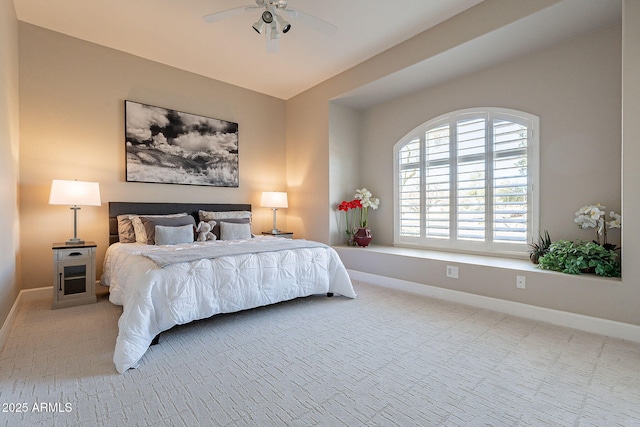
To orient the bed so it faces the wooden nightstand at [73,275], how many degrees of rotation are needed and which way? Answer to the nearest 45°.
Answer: approximately 180°

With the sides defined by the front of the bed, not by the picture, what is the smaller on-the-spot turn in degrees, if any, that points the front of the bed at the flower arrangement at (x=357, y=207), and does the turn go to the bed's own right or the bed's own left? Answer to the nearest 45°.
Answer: approximately 90° to the bed's own left

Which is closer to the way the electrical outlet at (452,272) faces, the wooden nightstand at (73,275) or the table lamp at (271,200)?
the wooden nightstand

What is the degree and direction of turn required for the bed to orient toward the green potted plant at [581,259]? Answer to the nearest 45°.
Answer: approximately 45° to its left

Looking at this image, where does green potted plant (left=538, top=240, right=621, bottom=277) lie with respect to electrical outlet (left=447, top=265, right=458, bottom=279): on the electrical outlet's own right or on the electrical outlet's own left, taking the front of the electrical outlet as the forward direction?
on the electrical outlet's own left

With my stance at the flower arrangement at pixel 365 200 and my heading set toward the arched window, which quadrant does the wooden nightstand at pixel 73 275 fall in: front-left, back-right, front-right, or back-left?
back-right

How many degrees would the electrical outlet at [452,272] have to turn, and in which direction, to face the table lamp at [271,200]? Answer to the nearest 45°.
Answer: approximately 45° to its right

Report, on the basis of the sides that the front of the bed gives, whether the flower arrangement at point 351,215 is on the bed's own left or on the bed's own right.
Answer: on the bed's own left

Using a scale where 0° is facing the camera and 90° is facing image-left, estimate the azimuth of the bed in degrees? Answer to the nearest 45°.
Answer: approximately 315°

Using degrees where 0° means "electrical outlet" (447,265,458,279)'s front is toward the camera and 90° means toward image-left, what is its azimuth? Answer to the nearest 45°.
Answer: approximately 45°
